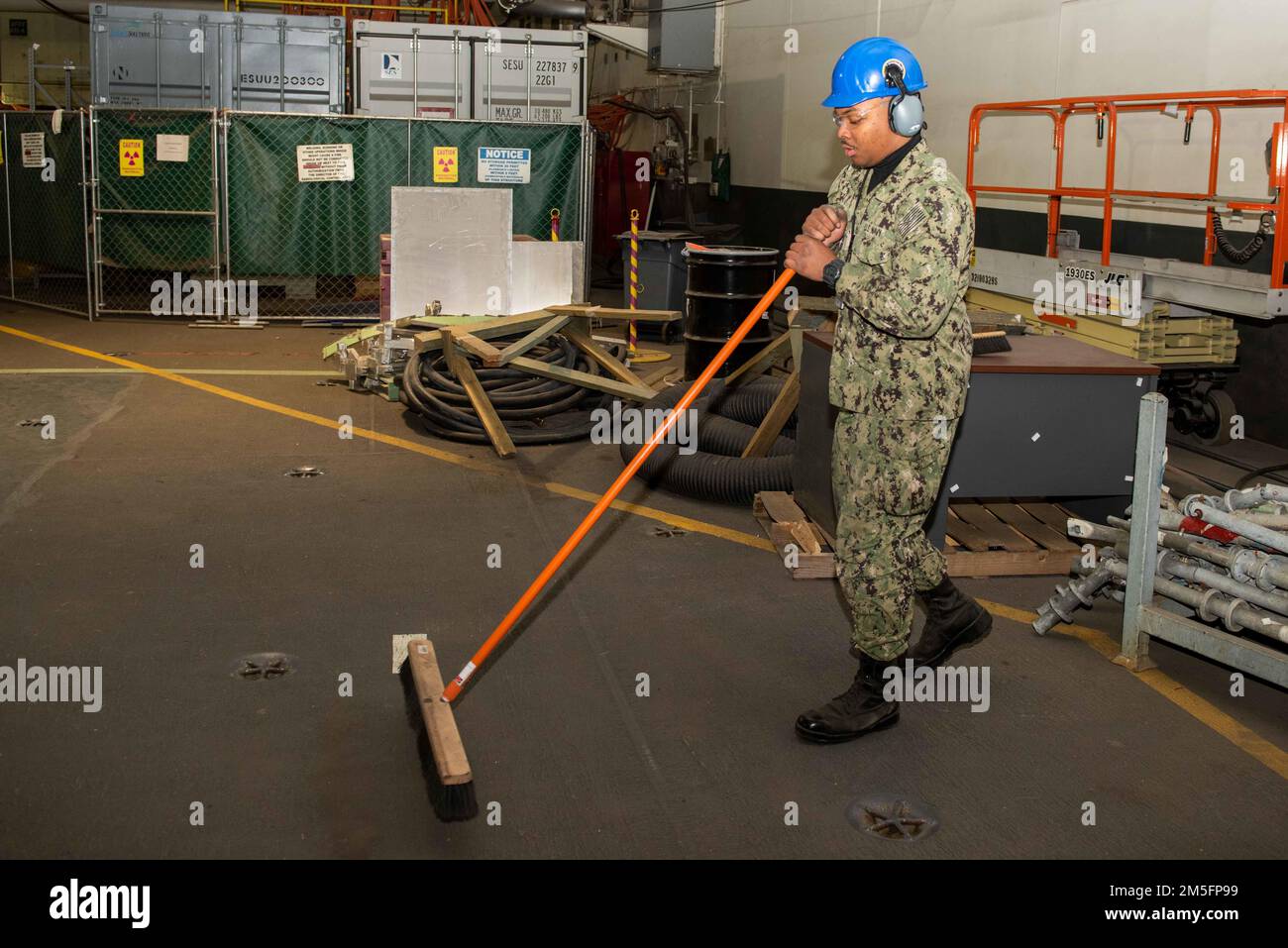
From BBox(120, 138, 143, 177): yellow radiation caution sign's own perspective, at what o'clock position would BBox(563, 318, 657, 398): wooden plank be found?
The wooden plank is roughly at 11 o'clock from the yellow radiation caution sign.

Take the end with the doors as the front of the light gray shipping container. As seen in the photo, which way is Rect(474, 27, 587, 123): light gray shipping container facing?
toward the camera

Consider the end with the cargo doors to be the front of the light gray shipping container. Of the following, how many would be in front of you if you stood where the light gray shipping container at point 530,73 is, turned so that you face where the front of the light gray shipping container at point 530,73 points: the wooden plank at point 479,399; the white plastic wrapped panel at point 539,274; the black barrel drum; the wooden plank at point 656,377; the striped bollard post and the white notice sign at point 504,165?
6

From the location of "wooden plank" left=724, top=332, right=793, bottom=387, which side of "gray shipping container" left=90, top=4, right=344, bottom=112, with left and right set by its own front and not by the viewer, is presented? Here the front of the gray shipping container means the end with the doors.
front

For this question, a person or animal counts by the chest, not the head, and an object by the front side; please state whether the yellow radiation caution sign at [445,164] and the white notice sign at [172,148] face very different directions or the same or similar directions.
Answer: same or similar directions

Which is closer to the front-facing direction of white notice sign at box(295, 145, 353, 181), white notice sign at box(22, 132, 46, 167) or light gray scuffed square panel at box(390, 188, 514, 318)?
the light gray scuffed square panel

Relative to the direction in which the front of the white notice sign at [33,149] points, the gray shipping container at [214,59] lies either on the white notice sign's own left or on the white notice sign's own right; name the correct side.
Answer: on the white notice sign's own left

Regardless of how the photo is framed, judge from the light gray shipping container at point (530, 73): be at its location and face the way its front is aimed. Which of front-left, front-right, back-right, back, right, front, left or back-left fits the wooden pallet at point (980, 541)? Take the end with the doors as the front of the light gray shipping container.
front

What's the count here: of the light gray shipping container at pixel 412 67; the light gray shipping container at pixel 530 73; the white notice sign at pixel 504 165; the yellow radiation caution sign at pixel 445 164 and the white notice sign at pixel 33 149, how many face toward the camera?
5

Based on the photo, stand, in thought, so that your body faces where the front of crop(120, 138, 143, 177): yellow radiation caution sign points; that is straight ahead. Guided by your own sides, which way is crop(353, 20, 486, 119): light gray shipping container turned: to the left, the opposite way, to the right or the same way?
the same way

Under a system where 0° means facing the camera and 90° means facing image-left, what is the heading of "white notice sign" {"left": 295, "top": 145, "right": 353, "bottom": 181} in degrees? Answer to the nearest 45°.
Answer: approximately 0°

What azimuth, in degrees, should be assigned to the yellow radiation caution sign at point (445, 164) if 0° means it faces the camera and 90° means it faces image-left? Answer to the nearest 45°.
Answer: approximately 0°

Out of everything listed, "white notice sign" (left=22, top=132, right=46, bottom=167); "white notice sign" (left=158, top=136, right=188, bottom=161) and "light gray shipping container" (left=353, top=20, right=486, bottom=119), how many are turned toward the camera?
3

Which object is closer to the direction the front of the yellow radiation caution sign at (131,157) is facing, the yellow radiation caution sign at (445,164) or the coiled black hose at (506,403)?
the coiled black hose

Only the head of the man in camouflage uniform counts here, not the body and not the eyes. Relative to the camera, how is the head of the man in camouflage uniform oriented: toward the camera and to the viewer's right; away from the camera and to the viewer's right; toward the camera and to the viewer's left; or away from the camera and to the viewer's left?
toward the camera and to the viewer's left

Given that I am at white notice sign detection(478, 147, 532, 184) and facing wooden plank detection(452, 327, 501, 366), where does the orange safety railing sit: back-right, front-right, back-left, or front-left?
front-left

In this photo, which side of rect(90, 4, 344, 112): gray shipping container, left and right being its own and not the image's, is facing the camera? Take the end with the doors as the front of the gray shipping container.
front
